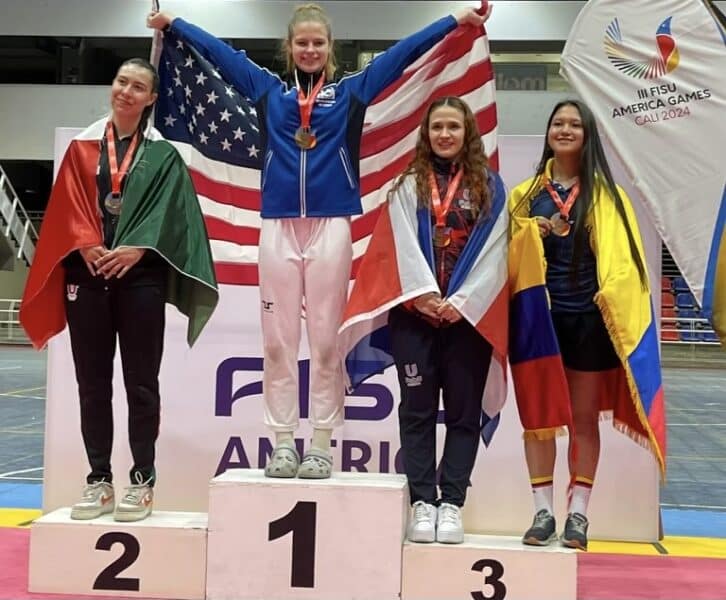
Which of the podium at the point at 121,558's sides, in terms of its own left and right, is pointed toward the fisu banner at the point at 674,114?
left

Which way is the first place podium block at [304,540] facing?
toward the camera

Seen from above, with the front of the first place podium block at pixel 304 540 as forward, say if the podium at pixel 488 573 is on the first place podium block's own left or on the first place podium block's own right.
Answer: on the first place podium block's own left

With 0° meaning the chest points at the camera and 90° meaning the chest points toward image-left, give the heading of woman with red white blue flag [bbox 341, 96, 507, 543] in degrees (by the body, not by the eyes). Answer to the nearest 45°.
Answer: approximately 0°

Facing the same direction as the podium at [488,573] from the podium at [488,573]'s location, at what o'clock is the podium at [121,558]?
the podium at [121,558] is roughly at 3 o'clock from the podium at [488,573].

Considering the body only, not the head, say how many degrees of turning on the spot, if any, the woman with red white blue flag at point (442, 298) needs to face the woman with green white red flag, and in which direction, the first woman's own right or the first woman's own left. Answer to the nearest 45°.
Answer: approximately 90° to the first woman's own right

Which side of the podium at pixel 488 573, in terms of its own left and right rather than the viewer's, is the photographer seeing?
front

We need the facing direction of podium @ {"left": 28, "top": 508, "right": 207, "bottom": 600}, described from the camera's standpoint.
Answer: facing the viewer

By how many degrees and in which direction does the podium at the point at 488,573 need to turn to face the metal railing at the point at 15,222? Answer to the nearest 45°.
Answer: approximately 135° to its right
